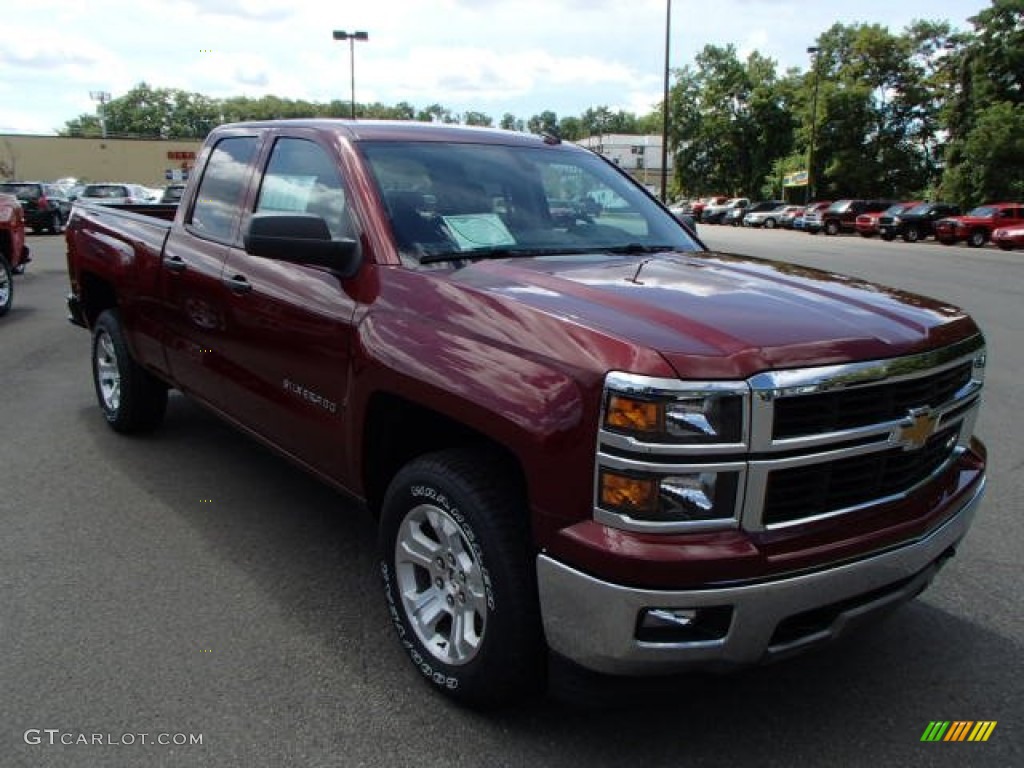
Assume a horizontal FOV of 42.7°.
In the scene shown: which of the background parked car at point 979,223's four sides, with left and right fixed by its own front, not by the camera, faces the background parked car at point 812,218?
right

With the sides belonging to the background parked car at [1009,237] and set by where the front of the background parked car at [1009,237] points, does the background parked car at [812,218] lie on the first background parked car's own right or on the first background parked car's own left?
on the first background parked car's own right

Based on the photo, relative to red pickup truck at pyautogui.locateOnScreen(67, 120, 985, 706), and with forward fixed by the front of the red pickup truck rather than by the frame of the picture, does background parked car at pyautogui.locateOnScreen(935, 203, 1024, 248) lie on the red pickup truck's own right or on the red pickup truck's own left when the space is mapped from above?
on the red pickup truck's own left

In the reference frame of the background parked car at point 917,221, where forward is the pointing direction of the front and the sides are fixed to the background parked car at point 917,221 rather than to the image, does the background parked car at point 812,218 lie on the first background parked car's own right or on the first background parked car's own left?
on the first background parked car's own right

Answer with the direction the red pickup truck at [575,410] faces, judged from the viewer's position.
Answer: facing the viewer and to the right of the viewer

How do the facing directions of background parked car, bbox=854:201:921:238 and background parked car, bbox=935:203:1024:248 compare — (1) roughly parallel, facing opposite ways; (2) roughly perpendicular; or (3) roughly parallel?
roughly parallel

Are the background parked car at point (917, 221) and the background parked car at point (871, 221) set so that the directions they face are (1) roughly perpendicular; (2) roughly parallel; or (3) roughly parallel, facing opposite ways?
roughly parallel

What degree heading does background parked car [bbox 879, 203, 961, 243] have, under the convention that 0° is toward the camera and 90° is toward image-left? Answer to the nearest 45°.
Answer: approximately 45°

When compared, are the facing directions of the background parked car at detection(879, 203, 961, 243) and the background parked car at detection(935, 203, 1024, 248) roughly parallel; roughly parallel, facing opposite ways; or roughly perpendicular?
roughly parallel

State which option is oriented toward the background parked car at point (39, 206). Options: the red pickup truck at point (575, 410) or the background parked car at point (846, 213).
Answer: the background parked car at point (846, 213)
